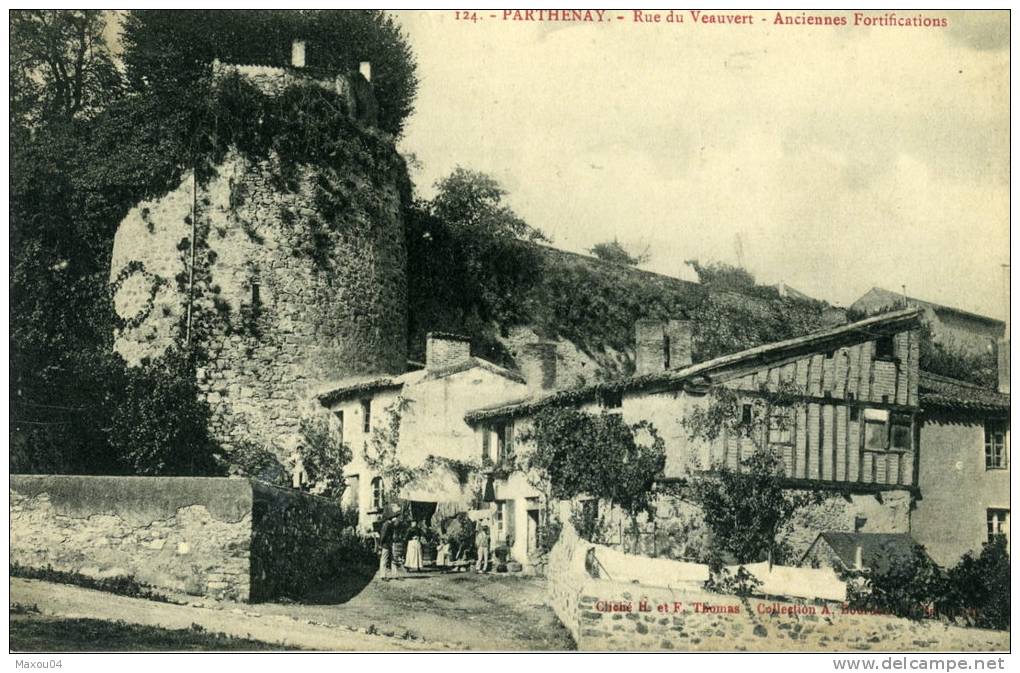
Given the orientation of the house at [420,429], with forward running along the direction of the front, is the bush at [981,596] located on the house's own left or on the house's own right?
on the house's own left

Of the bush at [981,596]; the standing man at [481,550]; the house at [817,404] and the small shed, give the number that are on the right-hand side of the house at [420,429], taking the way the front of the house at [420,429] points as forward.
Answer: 0

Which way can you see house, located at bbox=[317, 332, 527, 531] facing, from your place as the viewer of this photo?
facing the viewer and to the left of the viewer

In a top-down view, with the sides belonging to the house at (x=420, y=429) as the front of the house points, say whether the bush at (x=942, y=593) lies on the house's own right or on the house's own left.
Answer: on the house's own left

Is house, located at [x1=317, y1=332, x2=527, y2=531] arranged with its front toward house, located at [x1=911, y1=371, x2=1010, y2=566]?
no

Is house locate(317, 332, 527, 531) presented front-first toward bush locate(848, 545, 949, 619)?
no

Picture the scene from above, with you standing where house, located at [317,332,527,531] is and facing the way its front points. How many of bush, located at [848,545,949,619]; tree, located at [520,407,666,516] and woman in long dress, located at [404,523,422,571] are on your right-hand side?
0

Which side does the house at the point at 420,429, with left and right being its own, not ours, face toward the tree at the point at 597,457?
left
